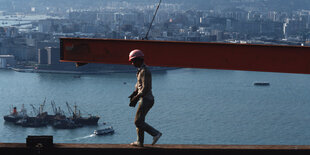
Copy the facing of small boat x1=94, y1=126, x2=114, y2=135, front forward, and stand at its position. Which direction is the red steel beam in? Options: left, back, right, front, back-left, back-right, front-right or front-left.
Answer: right

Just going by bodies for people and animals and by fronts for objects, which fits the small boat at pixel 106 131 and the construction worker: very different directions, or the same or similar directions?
very different directions

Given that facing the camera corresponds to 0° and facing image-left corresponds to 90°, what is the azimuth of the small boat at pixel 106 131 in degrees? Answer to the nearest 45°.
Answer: approximately 270°

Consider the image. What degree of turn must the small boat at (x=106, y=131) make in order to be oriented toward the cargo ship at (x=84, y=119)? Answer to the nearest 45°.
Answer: approximately 90° to its left

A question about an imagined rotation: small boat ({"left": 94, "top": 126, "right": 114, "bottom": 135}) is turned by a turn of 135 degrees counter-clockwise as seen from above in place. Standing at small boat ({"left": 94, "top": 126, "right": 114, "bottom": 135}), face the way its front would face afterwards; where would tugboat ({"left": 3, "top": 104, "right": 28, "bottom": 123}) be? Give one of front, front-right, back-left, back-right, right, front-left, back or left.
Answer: front
